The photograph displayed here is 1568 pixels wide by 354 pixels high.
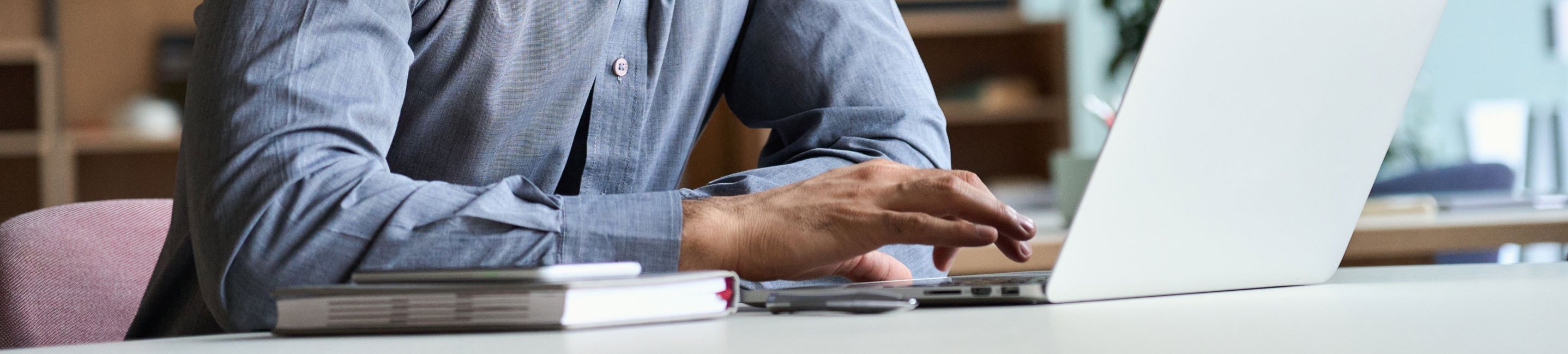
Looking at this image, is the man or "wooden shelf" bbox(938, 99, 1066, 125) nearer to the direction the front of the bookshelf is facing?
the man

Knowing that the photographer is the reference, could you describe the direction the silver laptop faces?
facing away from the viewer and to the left of the viewer

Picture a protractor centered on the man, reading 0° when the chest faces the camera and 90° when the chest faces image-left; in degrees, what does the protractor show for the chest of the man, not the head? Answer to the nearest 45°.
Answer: approximately 315°

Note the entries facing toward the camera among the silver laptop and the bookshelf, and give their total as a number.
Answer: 1

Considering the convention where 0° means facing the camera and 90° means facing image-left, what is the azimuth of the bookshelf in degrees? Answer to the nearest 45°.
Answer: approximately 0°

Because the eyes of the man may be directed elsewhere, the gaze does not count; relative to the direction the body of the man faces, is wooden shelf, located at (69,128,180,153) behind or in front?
behind

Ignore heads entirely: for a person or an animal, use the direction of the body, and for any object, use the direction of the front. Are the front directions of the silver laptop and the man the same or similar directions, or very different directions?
very different directions

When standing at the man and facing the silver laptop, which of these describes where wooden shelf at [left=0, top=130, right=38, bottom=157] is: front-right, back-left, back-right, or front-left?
back-left
